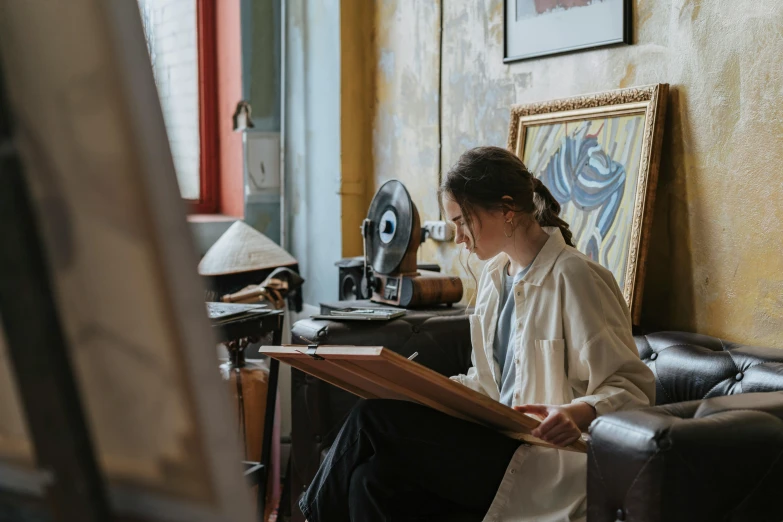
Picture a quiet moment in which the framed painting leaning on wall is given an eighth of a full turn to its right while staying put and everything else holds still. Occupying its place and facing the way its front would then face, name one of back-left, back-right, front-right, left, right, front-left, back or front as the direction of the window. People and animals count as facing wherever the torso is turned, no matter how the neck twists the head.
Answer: front-right

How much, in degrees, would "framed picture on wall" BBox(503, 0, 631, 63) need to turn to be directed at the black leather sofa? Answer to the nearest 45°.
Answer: approximately 45° to its left

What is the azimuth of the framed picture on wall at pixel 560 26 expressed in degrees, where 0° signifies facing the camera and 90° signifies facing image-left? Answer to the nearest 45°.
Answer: approximately 45°

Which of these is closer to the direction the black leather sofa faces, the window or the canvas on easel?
the canvas on easel

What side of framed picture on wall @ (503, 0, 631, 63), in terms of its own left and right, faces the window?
right

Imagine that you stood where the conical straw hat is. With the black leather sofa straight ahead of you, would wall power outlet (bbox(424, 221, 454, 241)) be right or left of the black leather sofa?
left

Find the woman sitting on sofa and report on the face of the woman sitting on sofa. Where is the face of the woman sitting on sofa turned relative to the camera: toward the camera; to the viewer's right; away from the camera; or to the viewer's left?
to the viewer's left

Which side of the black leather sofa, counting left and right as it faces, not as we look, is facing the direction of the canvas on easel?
front

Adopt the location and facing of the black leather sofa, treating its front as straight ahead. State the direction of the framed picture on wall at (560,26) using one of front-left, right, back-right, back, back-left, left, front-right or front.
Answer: back-right
